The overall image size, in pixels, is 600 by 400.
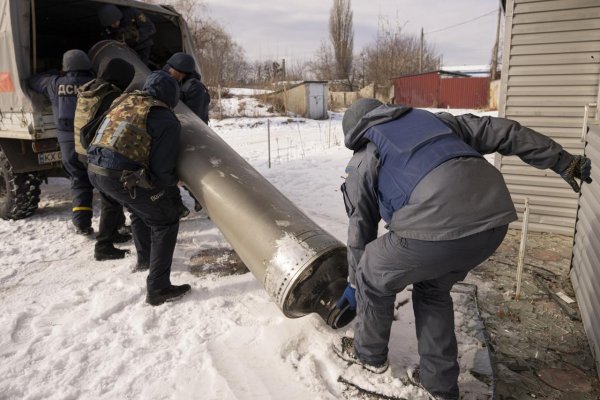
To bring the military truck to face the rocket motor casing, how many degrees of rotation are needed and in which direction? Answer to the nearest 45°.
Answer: approximately 180°

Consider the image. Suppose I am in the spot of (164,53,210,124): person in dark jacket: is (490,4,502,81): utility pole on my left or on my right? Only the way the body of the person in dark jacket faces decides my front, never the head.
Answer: on my right

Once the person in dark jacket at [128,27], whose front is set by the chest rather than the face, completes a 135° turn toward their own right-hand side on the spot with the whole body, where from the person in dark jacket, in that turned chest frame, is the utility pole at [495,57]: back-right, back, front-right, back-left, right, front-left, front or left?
front-right

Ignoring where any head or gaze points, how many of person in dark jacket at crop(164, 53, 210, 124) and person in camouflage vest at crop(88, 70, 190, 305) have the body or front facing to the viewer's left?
1

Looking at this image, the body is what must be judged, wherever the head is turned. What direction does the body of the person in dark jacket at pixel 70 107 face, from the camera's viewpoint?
away from the camera

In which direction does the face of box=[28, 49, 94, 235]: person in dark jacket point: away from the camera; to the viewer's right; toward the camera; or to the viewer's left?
away from the camera

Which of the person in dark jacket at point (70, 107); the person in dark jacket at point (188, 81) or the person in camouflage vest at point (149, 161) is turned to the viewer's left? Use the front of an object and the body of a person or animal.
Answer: the person in dark jacket at point (188, 81)

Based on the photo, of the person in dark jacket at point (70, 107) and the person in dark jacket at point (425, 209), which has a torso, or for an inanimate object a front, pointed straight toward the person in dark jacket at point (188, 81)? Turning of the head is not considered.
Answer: the person in dark jacket at point (425, 209)

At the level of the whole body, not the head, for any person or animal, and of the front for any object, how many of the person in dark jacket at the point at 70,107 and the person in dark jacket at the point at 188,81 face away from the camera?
1

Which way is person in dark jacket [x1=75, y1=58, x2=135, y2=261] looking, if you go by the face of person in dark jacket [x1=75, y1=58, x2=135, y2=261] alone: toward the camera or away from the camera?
away from the camera

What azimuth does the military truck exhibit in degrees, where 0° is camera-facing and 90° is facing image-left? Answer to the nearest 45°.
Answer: approximately 135°
